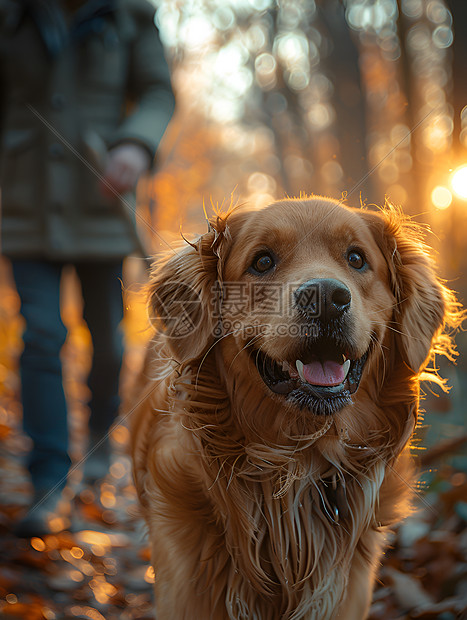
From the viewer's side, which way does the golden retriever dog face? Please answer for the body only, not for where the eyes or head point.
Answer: toward the camera
